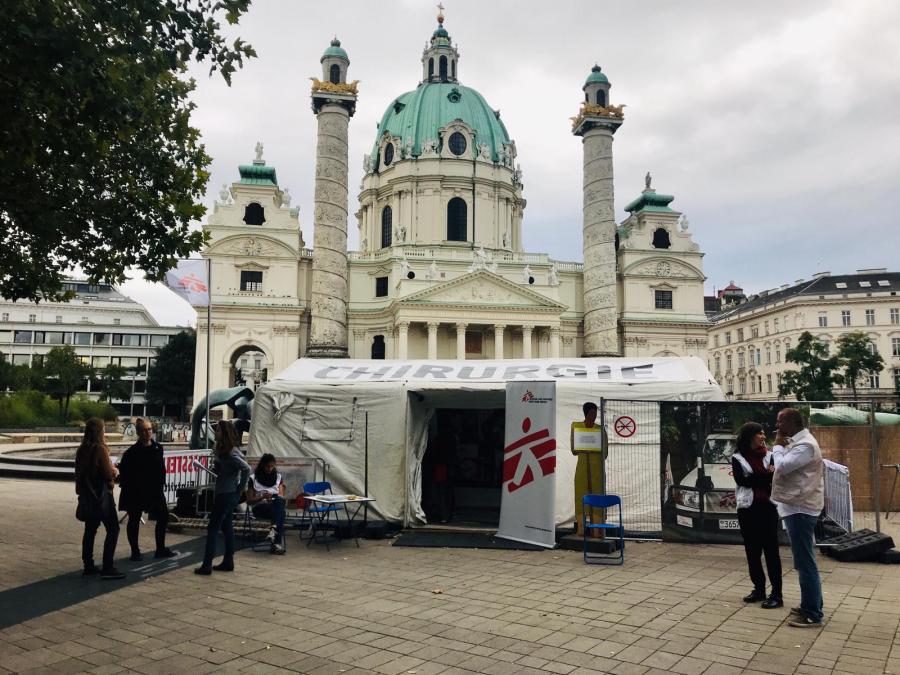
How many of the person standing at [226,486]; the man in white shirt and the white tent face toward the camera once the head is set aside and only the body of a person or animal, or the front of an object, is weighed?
1

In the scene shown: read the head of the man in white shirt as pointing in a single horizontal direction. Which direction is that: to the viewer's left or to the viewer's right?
to the viewer's left

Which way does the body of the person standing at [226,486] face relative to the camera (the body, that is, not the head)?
to the viewer's left

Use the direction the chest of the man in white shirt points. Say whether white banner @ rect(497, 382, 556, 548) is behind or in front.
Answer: in front

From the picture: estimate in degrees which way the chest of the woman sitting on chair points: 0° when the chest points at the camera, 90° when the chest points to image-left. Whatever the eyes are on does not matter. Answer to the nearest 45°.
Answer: approximately 315°

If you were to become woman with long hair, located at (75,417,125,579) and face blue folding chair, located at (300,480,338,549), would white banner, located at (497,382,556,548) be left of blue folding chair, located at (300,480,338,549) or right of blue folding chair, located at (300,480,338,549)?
right

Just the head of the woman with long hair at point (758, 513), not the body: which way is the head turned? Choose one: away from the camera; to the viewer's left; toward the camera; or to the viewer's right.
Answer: to the viewer's right

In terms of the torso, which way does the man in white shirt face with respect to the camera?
to the viewer's left

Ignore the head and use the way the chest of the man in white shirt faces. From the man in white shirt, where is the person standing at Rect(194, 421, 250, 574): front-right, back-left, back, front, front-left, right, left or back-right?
front

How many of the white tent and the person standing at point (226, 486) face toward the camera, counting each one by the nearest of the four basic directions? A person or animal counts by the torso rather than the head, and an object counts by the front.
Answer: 1

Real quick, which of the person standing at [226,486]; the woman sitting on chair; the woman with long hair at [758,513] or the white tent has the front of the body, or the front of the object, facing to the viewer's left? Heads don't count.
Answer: the person standing

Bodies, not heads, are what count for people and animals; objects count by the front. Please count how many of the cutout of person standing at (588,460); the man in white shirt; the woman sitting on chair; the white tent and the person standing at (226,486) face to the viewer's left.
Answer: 2

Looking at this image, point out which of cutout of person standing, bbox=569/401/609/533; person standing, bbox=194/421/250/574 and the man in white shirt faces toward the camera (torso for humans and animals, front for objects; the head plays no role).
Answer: cutout of person standing, bbox=569/401/609/533
